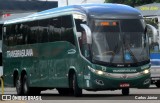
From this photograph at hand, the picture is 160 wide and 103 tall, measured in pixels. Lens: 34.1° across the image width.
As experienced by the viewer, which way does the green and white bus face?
facing the viewer and to the right of the viewer
